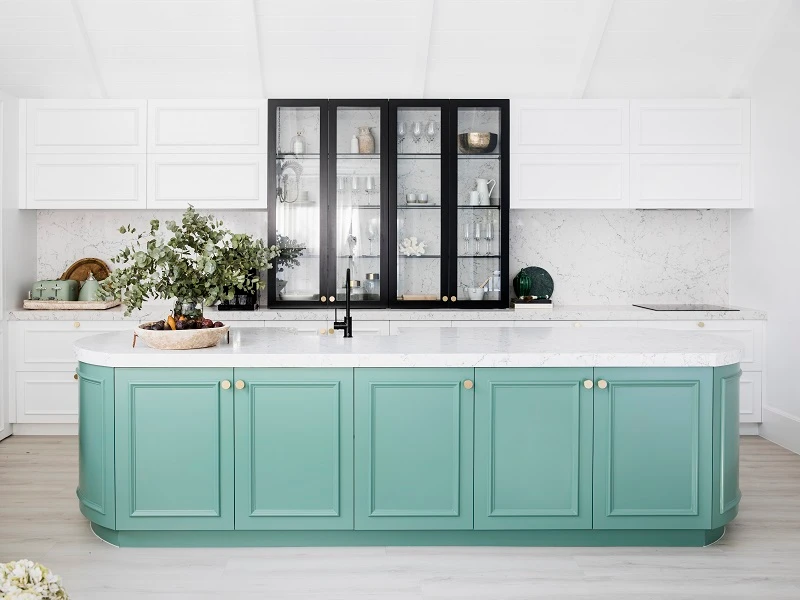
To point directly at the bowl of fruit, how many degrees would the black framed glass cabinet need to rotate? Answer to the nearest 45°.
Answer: approximately 45° to its right

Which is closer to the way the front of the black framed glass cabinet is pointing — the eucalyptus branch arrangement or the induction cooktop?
the eucalyptus branch arrangement

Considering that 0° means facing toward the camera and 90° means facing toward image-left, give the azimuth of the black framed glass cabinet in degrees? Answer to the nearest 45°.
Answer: approximately 0°

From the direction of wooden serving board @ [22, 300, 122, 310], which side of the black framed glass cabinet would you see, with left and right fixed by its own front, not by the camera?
right

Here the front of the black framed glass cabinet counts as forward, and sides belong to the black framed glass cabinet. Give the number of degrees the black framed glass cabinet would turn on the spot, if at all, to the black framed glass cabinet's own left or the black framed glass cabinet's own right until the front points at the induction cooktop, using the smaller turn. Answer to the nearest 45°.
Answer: approximately 90° to the black framed glass cabinet's own left

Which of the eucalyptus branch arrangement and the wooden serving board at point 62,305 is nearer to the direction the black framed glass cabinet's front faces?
the eucalyptus branch arrangement
